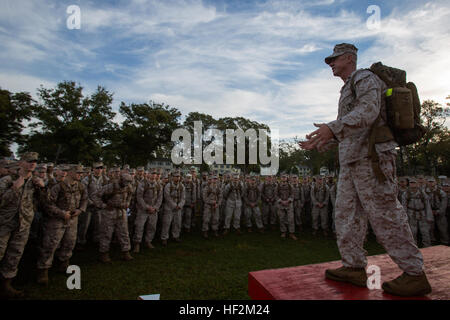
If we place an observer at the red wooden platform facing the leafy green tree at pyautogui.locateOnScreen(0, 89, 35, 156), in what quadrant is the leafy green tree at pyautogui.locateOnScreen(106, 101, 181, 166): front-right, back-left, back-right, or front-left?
front-right

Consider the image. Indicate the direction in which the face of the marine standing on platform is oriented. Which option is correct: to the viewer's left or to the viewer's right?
to the viewer's left

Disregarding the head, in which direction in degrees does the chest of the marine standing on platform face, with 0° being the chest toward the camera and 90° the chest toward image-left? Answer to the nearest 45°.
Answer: approximately 90°

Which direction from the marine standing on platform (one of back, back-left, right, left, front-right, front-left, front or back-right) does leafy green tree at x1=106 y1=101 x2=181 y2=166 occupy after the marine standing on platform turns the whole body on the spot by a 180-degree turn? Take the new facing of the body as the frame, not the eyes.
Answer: back-left
